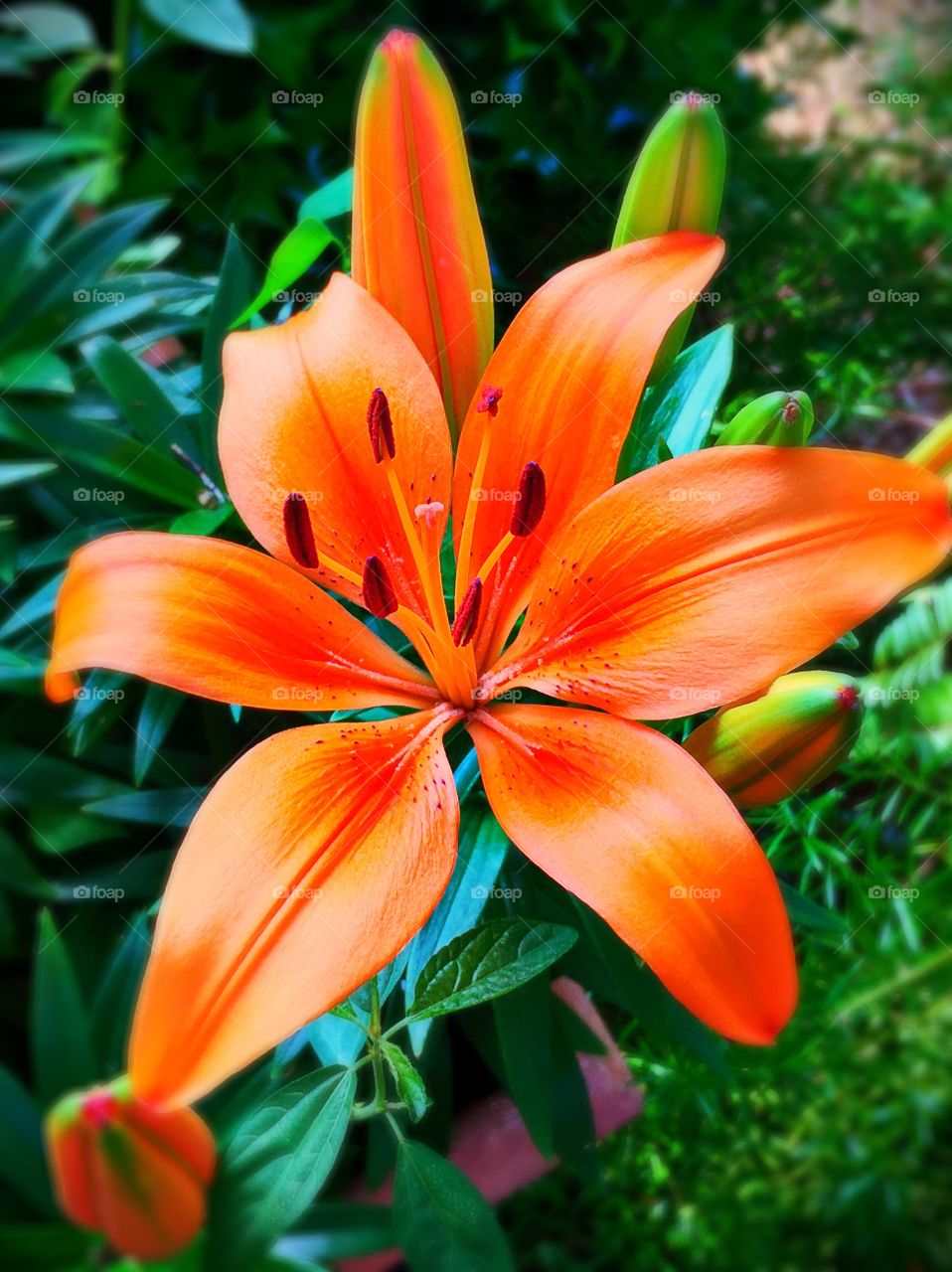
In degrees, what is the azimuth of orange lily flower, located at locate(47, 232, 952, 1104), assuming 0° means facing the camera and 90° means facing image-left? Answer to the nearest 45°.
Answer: approximately 0°

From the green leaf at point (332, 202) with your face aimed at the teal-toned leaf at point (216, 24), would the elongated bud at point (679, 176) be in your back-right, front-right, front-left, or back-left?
back-right
